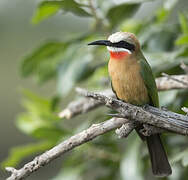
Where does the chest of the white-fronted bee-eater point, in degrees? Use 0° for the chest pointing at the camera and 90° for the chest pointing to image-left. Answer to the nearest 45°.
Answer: approximately 45°

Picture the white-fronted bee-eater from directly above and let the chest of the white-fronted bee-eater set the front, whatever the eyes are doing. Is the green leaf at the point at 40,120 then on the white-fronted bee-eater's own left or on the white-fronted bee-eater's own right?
on the white-fronted bee-eater's own right

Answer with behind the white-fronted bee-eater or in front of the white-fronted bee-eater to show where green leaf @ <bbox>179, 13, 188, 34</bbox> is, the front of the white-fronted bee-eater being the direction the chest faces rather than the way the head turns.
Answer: behind

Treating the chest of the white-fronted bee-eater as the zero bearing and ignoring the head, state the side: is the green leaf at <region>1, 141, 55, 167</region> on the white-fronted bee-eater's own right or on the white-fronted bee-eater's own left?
on the white-fronted bee-eater's own right
